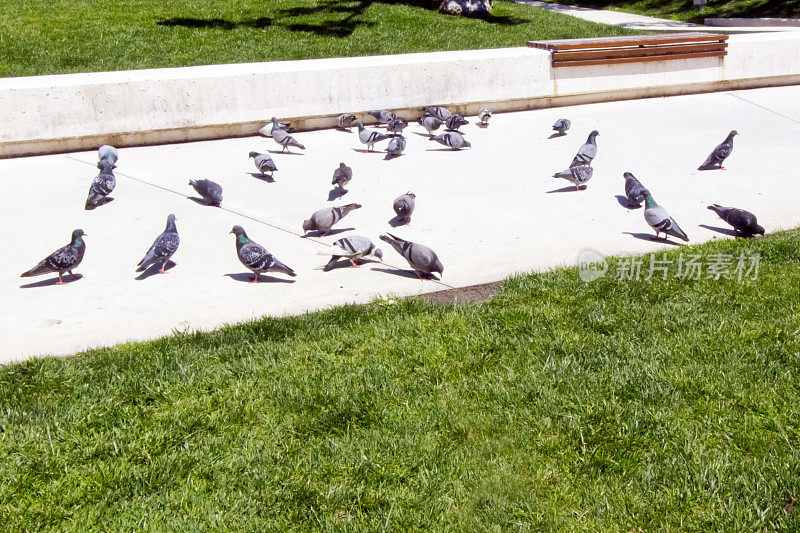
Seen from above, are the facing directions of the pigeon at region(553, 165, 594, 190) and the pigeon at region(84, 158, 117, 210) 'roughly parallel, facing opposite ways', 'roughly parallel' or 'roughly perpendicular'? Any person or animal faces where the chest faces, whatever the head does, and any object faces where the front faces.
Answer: roughly perpendicular

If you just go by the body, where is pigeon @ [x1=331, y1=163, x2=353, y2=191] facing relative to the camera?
away from the camera

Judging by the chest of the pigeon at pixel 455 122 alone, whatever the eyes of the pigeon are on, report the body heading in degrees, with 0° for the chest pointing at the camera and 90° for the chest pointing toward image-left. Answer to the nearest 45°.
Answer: approximately 90°

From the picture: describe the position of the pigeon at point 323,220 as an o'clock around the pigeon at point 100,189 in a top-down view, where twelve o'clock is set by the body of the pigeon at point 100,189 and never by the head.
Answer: the pigeon at point 323,220 is roughly at 3 o'clock from the pigeon at point 100,189.

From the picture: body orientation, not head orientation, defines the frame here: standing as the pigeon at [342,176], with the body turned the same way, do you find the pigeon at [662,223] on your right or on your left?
on your right

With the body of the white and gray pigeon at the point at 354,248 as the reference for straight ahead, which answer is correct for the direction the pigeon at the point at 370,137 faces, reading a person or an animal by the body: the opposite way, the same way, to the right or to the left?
the opposite way

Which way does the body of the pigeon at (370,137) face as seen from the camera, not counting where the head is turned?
to the viewer's left

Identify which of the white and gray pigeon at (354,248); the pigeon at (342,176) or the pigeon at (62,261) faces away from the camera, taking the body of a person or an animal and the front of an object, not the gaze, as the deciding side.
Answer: the pigeon at (342,176)
